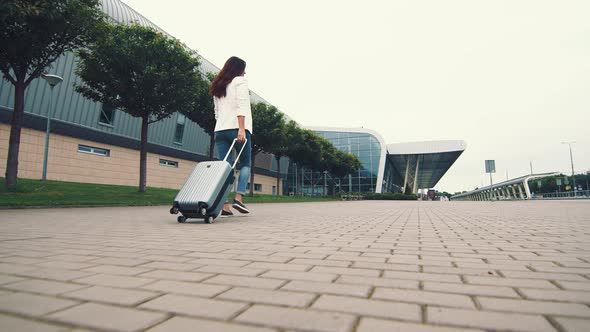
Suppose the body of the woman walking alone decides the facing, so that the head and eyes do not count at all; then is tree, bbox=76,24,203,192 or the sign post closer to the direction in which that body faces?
the sign post

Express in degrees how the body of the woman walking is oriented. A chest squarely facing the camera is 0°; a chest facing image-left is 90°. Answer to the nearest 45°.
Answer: approximately 225°

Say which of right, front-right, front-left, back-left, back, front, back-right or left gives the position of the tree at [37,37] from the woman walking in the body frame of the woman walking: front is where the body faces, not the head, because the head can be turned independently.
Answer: left

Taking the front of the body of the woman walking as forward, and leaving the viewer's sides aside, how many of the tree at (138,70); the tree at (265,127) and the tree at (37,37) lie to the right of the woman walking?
0

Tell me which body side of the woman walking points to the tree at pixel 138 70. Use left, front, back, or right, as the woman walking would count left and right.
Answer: left

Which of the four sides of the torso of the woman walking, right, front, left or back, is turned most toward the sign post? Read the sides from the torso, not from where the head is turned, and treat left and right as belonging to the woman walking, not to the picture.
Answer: front

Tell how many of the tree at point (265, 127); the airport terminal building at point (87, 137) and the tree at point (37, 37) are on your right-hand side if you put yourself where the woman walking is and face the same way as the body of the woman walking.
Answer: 0

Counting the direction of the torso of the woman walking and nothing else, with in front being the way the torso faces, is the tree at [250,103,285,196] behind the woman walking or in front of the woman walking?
in front

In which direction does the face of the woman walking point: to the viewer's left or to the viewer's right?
to the viewer's right

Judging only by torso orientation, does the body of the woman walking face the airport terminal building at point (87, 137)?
no
